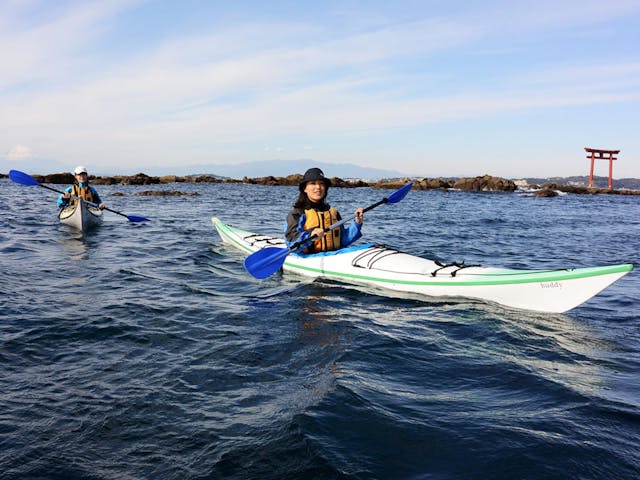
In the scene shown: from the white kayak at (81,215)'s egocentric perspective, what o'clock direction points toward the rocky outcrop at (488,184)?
The rocky outcrop is roughly at 8 o'clock from the white kayak.

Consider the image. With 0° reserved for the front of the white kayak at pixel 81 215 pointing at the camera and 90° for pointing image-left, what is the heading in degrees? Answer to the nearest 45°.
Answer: approximately 0°

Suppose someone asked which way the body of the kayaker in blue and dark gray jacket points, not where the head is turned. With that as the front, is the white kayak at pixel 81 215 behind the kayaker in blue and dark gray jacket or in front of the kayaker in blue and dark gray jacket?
behind

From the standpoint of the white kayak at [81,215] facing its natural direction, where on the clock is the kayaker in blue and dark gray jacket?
The kayaker in blue and dark gray jacket is roughly at 11 o'clock from the white kayak.

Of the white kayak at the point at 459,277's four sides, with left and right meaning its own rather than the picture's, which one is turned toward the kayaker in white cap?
back

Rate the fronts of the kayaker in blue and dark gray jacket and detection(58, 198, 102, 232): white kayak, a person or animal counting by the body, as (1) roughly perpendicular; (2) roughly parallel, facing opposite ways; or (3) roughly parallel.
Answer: roughly parallel

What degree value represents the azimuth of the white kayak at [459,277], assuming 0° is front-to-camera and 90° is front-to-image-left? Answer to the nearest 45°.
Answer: approximately 315°

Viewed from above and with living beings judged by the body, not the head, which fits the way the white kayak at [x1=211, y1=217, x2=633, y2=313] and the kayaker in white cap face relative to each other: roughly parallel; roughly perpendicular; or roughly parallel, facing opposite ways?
roughly parallel

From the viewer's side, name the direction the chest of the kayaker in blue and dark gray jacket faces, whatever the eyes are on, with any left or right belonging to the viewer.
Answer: facing the viewer and to the right of the viewer

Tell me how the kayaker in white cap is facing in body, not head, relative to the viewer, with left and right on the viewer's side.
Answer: facing the viewer

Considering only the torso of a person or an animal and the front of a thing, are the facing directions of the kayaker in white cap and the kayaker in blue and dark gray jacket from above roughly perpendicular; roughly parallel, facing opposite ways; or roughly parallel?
roughly parallel
